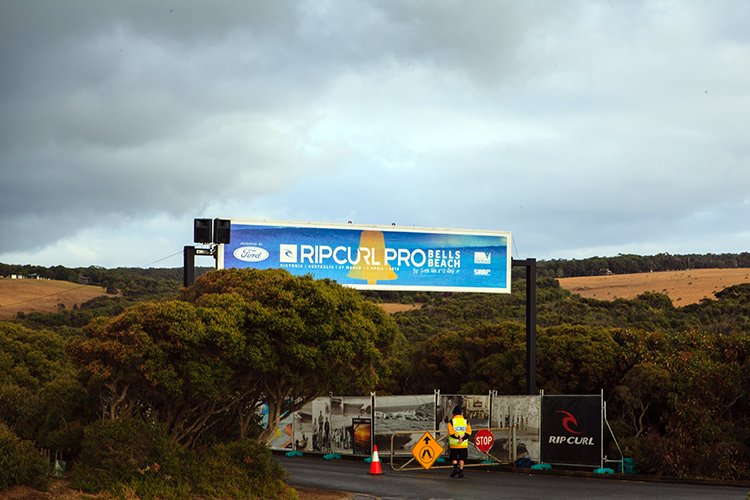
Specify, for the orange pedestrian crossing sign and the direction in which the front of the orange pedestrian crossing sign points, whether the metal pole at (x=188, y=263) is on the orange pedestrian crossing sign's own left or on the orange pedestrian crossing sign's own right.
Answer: on the orange pedestrian crossing sign's own right

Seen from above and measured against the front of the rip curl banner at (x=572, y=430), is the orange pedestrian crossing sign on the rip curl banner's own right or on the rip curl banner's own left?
on the rip curl banner's own right

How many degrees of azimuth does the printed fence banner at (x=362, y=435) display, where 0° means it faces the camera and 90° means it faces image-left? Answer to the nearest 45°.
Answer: approximately 0°

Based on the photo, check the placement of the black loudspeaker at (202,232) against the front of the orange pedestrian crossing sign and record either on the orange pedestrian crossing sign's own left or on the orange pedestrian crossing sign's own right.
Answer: on the orange pedestrian crossing sign's own right

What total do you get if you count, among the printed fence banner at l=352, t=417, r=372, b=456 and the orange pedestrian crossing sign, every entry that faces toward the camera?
2

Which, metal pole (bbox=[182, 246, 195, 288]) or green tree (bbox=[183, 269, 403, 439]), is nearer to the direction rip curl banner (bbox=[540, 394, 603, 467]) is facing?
the green tree
